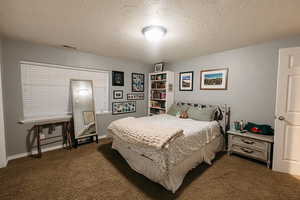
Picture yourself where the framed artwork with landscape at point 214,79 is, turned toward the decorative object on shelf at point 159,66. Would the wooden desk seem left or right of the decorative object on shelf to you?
left

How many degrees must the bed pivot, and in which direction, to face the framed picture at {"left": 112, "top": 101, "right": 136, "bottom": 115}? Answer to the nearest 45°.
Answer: approximately 90° to its right

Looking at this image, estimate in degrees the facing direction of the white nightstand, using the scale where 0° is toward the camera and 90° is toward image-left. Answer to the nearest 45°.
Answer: approximately 45°

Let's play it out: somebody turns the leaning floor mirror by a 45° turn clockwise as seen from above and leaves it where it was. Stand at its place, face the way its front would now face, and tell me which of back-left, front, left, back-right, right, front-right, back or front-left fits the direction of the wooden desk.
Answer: right
